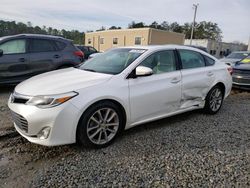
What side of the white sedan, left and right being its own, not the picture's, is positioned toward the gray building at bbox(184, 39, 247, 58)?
back

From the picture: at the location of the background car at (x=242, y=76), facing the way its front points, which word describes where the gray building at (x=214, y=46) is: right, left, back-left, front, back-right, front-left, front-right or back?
back-right

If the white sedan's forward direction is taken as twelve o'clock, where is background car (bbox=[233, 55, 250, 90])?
The background car is roughly at 6 o'clock from the white sedan.

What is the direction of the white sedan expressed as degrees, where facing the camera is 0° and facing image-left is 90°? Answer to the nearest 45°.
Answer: approximately 45°

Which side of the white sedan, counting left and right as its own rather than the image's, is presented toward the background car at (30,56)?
right

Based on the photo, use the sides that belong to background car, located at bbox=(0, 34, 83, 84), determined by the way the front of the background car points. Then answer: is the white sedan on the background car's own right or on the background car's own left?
on the background car's own left

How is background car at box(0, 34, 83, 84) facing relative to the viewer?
to the viewer's left

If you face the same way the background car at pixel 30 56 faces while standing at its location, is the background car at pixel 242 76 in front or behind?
behind
